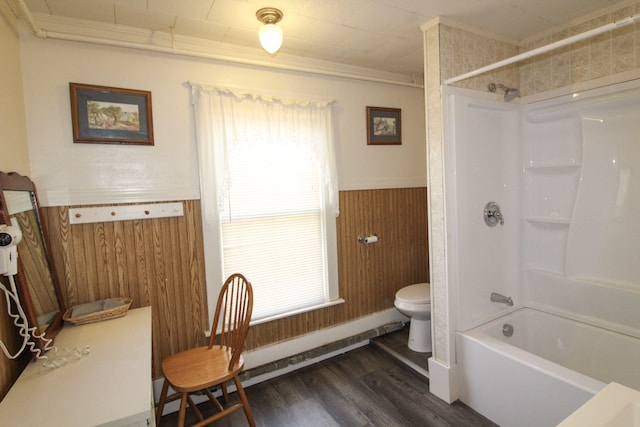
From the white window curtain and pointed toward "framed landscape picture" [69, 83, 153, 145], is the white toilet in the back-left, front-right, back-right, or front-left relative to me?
back-left

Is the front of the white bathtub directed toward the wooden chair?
yes

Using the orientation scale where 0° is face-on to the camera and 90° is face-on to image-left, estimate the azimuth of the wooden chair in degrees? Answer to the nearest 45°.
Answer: approximately 45°

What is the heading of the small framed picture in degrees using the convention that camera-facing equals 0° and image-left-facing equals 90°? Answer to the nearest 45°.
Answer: approximately 315°

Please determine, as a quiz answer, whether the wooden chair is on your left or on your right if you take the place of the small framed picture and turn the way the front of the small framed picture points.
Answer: on your right

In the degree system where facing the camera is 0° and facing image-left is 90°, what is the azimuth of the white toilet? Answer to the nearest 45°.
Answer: approximately 45°

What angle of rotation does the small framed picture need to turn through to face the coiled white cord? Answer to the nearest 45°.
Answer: approximately 90° to its right
